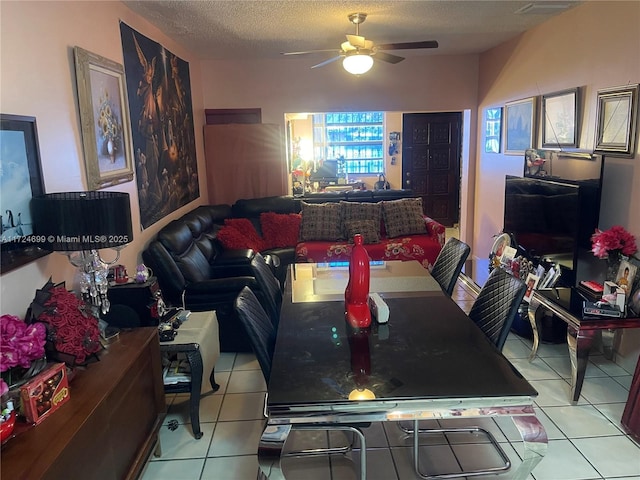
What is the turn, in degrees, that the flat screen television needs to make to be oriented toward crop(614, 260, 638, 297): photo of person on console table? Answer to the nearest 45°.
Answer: approximately 90° to its left

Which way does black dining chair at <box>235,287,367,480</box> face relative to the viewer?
to the viewer's right

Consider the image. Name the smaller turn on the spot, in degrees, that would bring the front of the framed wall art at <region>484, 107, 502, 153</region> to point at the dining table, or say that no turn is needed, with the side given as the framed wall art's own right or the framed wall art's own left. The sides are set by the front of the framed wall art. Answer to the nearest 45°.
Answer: approximately 45° to the framed wall art's own left

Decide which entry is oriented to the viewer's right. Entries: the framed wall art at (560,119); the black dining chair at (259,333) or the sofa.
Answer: the black dining chair

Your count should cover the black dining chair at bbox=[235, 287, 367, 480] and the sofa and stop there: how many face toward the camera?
1

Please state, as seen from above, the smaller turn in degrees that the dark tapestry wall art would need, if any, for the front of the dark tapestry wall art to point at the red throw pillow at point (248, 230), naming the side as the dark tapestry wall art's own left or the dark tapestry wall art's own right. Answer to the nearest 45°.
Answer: approximately 90° to the dark tapestry wall art's own left

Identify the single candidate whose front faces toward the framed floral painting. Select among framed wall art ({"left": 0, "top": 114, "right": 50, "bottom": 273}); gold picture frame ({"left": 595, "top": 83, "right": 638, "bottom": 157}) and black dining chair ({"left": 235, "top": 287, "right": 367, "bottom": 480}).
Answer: the gold picture frame

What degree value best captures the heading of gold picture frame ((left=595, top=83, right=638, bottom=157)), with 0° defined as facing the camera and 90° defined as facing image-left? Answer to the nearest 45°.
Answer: approximately 45°

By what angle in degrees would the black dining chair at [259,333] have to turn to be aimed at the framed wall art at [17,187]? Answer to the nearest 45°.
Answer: approximately 180°

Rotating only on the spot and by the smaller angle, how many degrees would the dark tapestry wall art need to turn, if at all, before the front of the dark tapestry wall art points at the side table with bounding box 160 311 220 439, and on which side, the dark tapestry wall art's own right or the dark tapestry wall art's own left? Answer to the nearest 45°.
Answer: approximately 45° to the dark tapestry wall art's own right

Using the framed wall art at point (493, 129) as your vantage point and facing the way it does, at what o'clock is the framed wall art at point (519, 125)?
the framed wall art at point (519, 125) is roughly at 10 o'clock from the framed wall art at point (493, 129).
